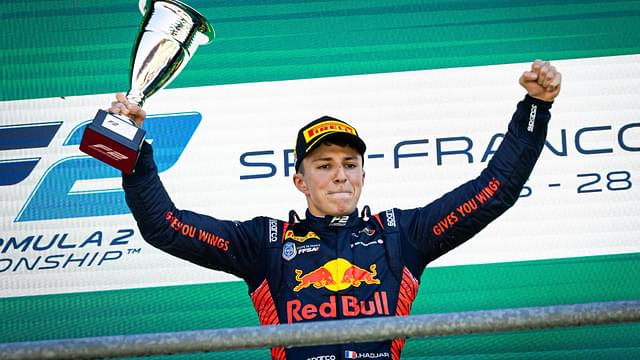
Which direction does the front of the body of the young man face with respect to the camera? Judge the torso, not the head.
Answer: toward the camera
